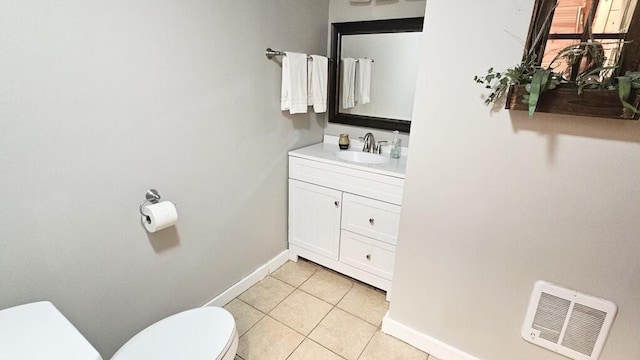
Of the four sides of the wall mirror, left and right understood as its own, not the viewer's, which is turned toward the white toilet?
front

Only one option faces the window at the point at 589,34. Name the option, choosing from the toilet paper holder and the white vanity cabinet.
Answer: the toilet paper holder

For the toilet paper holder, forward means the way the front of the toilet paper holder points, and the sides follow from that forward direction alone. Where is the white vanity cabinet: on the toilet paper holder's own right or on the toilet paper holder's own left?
on the toilet paper holder's own left

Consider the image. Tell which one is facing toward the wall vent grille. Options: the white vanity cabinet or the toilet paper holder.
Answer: the toilet paper holder

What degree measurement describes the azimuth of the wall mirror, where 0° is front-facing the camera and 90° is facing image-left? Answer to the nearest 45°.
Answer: approximately 45°

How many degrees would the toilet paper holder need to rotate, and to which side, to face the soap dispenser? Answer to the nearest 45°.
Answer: approximately 45° to its left

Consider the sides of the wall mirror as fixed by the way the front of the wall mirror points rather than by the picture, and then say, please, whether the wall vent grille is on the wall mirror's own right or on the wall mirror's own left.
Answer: on the wall mirror's own left

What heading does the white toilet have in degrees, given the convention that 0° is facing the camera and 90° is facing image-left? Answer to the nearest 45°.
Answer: approximately 225°

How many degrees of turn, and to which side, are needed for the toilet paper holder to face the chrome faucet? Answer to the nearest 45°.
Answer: approximately 45° to its left

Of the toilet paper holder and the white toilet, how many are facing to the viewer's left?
0
